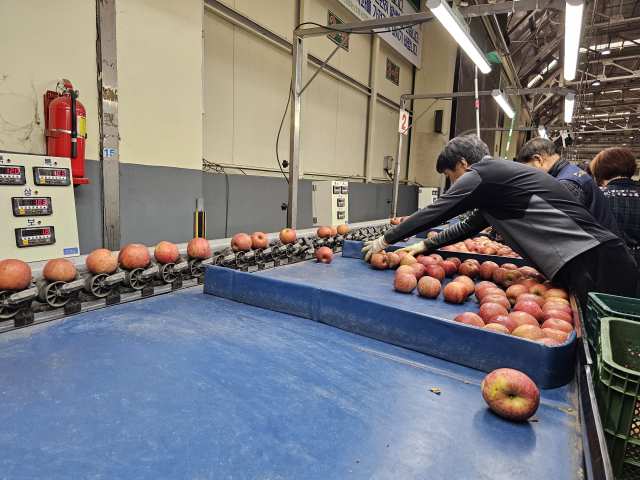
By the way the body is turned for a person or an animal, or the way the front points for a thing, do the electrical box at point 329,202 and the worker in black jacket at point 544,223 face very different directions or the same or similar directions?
very different directions

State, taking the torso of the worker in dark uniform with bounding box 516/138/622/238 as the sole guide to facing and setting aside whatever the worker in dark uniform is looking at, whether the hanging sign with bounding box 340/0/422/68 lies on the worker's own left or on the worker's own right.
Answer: on the worker's own right

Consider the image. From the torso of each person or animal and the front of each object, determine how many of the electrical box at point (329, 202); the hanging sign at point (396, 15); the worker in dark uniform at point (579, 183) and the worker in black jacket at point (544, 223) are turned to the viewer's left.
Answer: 2

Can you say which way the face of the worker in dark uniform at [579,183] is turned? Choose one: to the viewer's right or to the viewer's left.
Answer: to the viewer's left

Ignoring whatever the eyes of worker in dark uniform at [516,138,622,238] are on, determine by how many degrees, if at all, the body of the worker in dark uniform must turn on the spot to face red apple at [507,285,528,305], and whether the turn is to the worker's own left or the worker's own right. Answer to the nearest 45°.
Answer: approximately 90° to the worker's own left

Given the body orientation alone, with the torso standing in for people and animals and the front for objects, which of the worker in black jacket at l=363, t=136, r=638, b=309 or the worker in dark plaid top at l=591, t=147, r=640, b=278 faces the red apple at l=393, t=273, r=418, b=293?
the worker in black jacket

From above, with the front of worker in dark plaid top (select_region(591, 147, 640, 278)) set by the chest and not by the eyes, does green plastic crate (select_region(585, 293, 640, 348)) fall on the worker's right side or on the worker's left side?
on the worker's left side

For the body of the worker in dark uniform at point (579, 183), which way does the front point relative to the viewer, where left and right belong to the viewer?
facing to the left of the viewer

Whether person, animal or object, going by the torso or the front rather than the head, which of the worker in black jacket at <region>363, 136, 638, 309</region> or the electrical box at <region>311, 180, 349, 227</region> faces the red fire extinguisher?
the worker in black jacket

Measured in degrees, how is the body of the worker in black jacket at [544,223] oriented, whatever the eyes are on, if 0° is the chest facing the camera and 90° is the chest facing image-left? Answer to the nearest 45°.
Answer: approximately 90°
